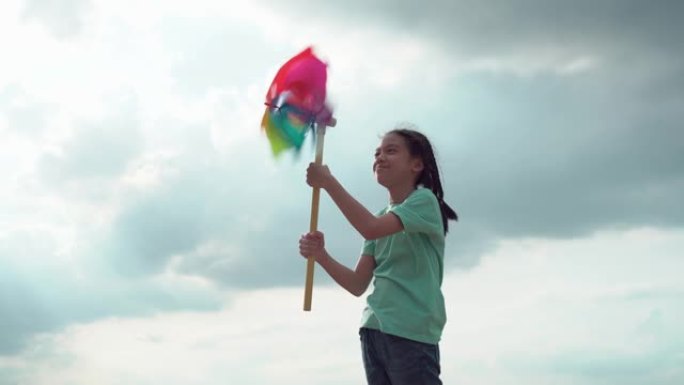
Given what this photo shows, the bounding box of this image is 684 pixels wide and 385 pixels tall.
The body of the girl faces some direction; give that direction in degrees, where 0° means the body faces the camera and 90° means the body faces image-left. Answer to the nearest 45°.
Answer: approximately 45°
